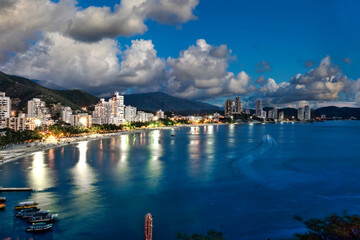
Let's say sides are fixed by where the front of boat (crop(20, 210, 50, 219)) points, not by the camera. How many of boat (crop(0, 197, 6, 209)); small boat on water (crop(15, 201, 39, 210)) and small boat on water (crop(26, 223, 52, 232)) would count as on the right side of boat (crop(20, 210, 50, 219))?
1

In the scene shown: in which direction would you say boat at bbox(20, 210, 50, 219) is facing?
to the viewer's right

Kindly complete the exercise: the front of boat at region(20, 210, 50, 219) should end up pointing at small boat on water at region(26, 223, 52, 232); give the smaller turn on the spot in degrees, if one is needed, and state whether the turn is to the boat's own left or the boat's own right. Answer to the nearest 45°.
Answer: approximately 90° to the boat's own right

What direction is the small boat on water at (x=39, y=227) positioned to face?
to the viewer's right

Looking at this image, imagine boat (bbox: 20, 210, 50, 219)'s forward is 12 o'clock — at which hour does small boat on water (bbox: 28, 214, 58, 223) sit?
The small boat on water is roughly at 2 o'clock from the boat.

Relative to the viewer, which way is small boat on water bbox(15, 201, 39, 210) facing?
to the viewer's right

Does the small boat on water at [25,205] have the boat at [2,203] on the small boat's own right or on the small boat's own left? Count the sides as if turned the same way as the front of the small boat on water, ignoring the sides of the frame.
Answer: on the small boat's own left

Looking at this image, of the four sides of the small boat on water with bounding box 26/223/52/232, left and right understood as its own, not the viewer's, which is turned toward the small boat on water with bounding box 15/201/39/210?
left
